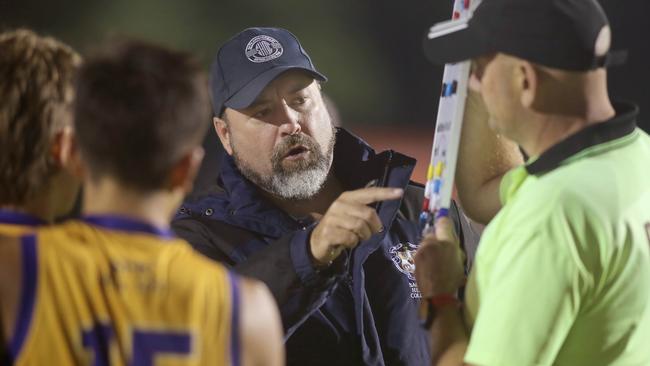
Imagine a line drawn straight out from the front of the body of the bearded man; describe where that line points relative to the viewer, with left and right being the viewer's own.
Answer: facing the viewer and to the right of the viewer

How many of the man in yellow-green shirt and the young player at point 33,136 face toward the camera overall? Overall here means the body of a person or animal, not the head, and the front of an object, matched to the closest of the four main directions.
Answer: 0

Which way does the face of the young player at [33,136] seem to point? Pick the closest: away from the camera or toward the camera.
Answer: away from the camera

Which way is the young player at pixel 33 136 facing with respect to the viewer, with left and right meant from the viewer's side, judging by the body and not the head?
facing away from the viewer and to the right of the viewer

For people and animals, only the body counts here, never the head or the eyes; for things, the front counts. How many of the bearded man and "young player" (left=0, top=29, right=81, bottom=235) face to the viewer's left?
0

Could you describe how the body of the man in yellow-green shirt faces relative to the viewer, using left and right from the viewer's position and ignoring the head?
facing away from the viewer and to the left of the viewer

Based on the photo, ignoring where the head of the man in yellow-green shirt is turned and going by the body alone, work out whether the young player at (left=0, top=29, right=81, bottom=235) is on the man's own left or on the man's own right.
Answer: on the man's own left

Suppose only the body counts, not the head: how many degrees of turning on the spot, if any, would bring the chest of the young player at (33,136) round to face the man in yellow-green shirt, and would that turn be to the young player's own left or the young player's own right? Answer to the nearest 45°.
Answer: approximately 45° to the young player's own right

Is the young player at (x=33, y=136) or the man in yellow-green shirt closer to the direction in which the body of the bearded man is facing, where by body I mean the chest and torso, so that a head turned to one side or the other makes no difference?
the man in yellow-green shirt

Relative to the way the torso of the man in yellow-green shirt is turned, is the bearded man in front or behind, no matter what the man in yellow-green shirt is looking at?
in front

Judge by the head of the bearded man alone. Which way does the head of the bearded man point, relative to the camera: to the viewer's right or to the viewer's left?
to the viewer's right

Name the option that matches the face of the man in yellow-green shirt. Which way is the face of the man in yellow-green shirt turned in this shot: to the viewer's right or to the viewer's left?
to the viewer's left

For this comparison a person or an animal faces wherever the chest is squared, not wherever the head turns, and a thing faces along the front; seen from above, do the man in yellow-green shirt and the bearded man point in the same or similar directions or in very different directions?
very different directions
